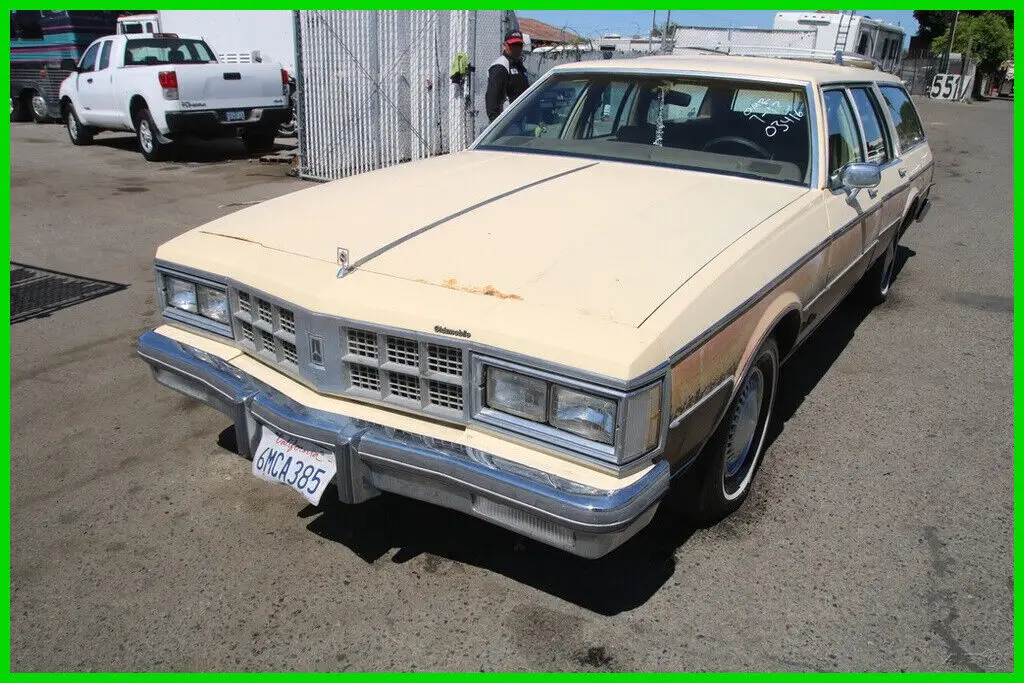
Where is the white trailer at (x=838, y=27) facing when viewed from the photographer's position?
facing away from the viewer and to the left of the viewer

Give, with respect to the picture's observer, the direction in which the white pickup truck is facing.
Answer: facing away from the viewer and to the left of the viewer

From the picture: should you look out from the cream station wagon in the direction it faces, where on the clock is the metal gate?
The metal gate is roughly at 4 o'clock from the cream station wagon.

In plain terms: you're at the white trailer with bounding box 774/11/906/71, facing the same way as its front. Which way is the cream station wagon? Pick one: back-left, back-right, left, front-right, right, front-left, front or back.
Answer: back-left

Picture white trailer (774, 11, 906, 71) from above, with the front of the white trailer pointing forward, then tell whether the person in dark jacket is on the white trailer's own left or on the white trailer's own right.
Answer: on the white trailer's own left

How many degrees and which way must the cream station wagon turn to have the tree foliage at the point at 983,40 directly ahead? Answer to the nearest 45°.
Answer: approximately 180°
